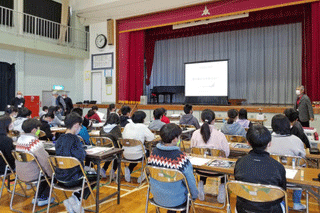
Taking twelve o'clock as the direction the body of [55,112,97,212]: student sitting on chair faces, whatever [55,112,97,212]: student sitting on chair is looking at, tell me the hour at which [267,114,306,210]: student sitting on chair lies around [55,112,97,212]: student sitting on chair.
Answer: [267,114,306,210]: student sitting on chair is roughly at 2 o'clock from [55,112,97,212]: student sitting on chair.

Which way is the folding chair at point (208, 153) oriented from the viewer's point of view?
away from the camera

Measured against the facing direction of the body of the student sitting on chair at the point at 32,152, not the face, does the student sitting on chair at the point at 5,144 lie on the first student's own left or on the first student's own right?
on the first student's own left

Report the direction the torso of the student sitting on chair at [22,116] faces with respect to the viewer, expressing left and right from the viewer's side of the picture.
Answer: facing away from the viewer and to the right of the viewer

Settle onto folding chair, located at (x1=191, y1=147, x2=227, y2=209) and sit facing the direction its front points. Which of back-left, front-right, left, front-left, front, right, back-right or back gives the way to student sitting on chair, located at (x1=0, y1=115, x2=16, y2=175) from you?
left

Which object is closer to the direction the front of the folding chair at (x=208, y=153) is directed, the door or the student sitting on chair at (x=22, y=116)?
the door

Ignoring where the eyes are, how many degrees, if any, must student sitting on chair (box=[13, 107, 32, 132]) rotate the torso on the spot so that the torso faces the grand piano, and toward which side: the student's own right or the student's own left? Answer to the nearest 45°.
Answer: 0° — they already face it

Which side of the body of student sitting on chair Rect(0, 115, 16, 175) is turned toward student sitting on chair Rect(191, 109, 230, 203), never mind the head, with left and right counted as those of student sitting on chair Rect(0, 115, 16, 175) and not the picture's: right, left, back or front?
right

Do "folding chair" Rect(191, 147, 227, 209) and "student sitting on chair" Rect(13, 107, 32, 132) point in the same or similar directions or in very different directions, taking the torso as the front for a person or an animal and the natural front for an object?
same or similar directions

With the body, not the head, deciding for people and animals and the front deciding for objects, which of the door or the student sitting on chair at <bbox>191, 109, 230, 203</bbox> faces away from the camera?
the student sitting on chair

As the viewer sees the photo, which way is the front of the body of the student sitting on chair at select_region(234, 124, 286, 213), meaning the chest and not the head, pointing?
away from the camera

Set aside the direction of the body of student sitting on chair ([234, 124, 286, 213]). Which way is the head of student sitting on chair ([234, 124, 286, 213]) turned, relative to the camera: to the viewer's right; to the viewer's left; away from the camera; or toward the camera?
away from the camera

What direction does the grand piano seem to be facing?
to the viewer's left

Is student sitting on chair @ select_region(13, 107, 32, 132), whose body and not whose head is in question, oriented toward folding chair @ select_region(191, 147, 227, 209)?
no

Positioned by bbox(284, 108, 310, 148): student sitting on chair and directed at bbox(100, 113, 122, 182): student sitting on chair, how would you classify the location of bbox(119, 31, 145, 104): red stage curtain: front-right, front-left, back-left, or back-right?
front-right

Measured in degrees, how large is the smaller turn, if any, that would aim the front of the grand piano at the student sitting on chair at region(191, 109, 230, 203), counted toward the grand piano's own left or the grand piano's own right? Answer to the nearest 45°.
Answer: approximately 90° to the grand piano's own left

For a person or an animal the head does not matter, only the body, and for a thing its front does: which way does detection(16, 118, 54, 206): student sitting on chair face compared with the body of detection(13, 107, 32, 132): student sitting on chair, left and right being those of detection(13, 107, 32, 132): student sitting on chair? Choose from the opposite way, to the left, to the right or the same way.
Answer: the same way

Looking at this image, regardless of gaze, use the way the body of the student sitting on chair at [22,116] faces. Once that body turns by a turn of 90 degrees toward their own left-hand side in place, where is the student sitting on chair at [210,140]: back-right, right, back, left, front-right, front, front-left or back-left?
back

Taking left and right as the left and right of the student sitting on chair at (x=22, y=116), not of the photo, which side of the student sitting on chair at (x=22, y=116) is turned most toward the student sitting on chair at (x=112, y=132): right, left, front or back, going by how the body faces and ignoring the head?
right

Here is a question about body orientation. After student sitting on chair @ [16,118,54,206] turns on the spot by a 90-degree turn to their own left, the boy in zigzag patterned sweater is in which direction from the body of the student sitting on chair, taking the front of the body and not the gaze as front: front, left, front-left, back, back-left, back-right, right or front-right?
back

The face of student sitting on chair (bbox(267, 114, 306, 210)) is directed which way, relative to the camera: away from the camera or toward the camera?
away from the camera
